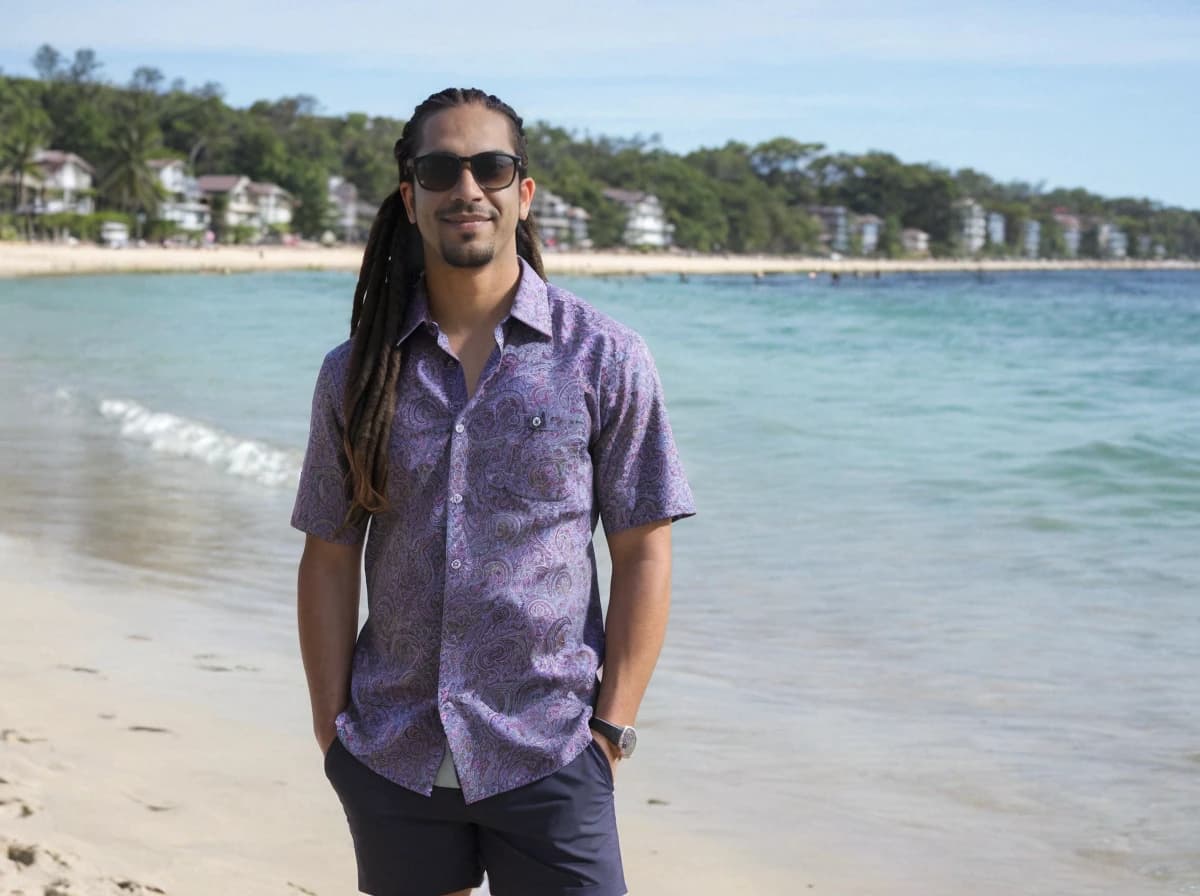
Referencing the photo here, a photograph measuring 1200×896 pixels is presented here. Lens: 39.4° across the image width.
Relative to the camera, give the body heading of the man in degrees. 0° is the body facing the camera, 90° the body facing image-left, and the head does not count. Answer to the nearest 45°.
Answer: approximately 0°
